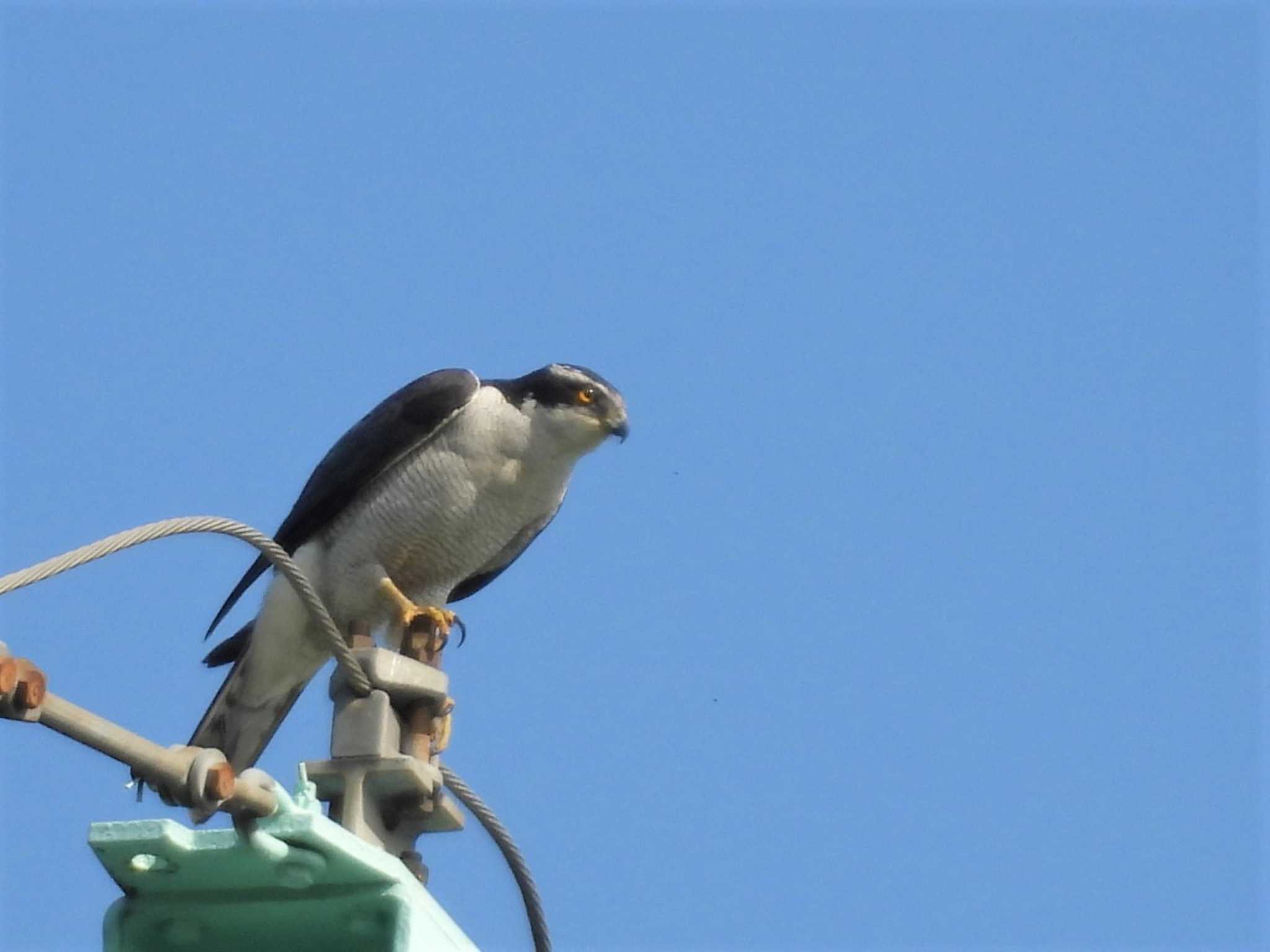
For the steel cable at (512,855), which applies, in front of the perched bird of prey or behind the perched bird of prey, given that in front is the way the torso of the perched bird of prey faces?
in front

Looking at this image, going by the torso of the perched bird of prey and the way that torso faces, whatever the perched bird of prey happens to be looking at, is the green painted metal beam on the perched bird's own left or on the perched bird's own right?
on the perched bird's own right

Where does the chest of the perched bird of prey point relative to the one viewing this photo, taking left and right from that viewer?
facing the viewer and to the right of the viewer
